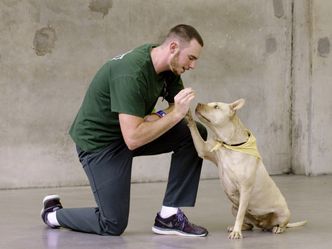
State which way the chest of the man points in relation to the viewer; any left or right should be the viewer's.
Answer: facing to the right of the viewer

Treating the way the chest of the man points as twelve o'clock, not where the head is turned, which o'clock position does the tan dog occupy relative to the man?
The tan dog is roughly at 12 o'clock from the man.
